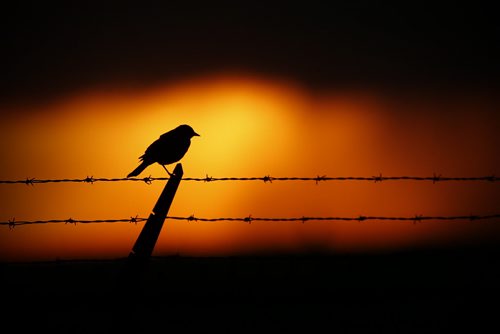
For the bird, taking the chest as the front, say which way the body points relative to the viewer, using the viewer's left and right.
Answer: facing to the right of the viewer
